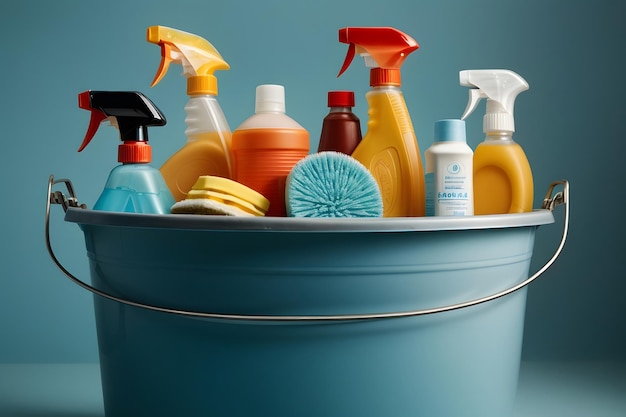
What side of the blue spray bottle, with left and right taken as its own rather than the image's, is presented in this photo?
left

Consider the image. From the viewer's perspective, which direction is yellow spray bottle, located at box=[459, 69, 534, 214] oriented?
to the viewer's left

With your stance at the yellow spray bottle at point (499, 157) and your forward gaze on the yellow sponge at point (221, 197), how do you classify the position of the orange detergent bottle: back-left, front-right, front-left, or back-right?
front-right

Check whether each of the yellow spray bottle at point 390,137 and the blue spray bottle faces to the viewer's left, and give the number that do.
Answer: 2

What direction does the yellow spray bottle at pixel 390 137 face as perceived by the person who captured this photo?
facing to the left of the viewer

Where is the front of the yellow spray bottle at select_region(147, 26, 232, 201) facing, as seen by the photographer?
facing to the left of the viewer
